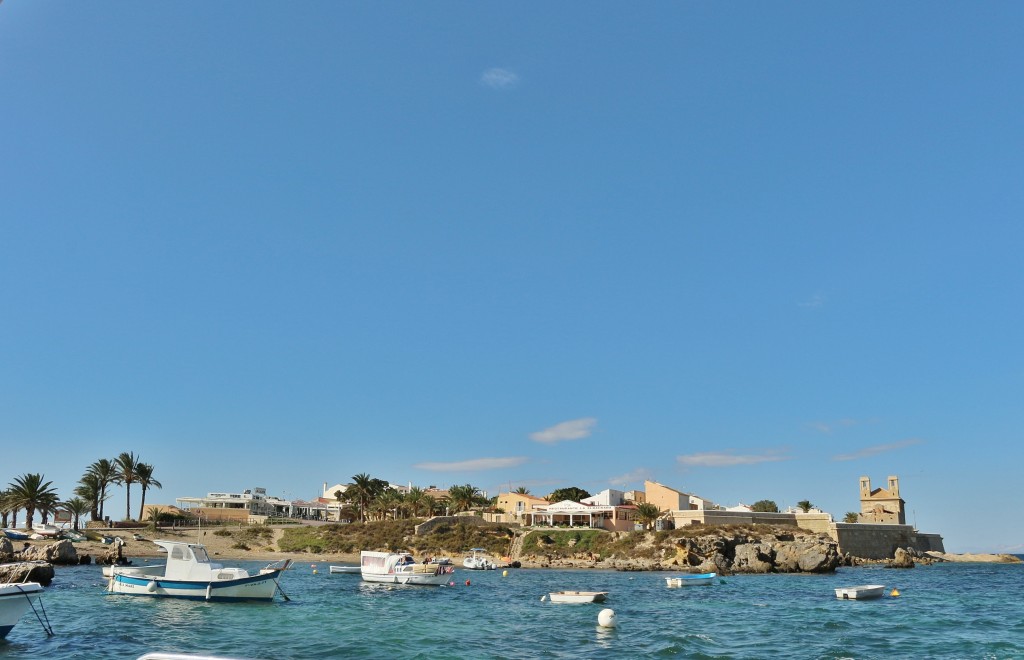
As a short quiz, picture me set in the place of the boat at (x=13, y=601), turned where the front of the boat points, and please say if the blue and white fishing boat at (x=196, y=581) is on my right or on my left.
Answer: on my left

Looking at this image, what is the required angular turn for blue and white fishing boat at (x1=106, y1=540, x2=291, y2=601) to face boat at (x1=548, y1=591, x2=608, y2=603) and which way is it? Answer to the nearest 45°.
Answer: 0° — it already faces it

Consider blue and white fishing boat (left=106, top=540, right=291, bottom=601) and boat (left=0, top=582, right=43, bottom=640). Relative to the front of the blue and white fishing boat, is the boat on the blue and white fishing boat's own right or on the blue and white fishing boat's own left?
on the blue and white fishing boat's own right

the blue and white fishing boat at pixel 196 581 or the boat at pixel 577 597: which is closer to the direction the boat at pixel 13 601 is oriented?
the boat

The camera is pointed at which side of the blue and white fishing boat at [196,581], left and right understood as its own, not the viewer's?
right

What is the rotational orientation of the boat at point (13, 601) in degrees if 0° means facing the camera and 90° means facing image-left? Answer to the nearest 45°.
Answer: approximately 270°

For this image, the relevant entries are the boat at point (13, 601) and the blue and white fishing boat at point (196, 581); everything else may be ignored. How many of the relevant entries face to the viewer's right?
2
